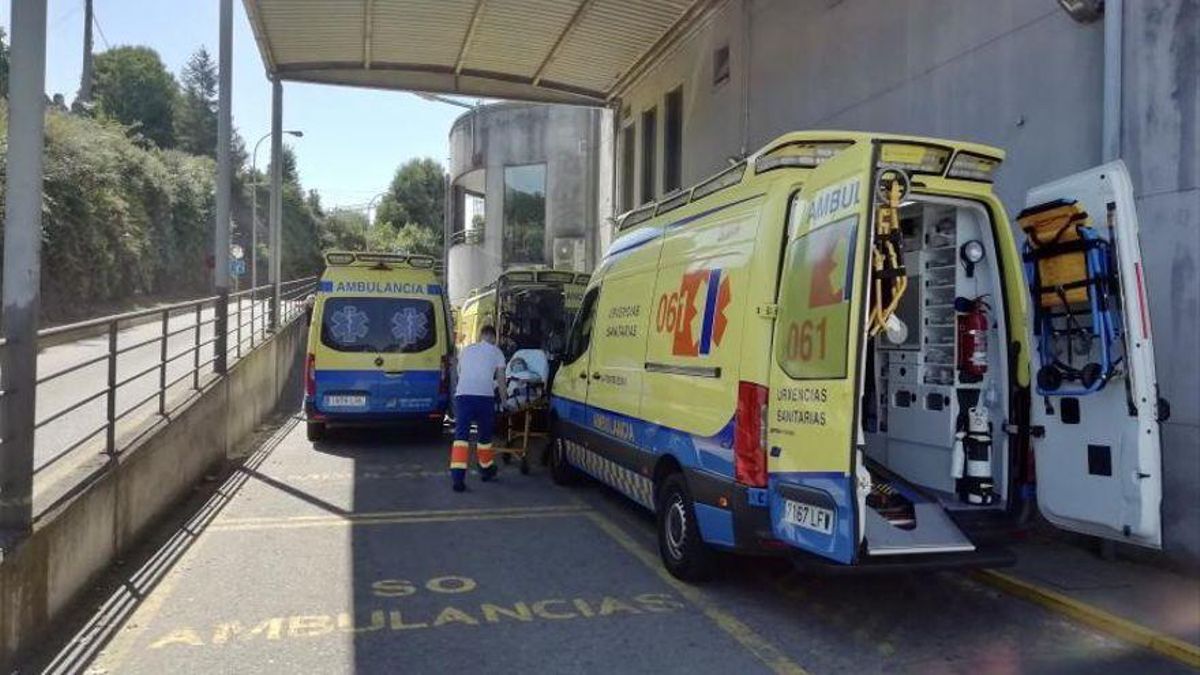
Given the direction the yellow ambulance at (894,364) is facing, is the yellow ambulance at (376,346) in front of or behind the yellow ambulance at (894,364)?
in front

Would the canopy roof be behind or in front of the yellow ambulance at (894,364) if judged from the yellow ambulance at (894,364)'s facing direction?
in front

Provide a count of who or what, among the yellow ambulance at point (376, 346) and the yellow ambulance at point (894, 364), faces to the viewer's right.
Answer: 0

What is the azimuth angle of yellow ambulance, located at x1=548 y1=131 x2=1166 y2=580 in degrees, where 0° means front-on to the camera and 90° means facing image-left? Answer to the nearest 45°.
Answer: approximately 135°

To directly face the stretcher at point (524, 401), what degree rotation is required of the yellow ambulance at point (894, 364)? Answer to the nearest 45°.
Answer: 0° — it already faces it

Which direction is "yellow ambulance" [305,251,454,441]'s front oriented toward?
away from the camera
